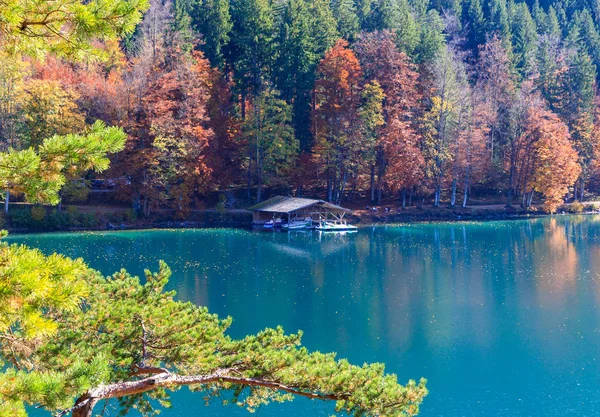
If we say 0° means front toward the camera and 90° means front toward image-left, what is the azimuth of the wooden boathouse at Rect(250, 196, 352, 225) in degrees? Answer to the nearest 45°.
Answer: approximately 315°

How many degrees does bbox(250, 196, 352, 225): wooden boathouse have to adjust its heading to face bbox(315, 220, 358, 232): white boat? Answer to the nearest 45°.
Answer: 0° — it already faces it

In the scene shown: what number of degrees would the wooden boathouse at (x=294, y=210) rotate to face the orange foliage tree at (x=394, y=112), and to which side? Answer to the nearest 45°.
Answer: approximately 90° to its left

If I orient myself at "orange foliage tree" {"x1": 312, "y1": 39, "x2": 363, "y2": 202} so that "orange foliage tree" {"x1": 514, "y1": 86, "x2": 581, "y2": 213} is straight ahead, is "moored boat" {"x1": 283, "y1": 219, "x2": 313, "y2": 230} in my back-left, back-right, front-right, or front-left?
back-right
